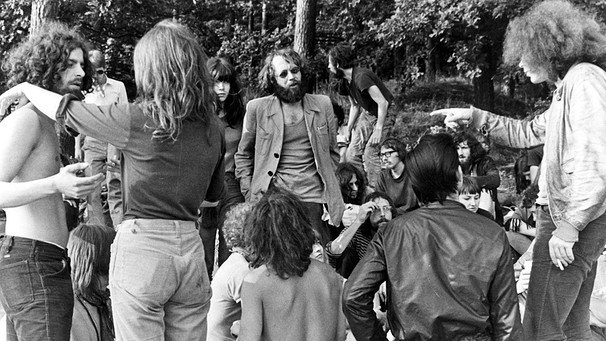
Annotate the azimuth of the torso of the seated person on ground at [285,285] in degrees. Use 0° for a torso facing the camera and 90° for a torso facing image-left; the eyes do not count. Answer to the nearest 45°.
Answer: approximately 180°

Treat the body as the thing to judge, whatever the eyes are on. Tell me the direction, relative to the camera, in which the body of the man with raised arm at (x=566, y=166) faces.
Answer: to the viewer's left

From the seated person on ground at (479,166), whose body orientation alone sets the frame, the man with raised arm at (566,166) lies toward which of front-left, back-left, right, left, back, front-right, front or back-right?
front-left

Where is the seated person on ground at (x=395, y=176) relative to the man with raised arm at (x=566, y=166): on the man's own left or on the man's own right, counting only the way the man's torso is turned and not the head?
on the man's own right

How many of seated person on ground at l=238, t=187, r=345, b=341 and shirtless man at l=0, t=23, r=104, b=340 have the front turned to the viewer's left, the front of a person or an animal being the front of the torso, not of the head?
0

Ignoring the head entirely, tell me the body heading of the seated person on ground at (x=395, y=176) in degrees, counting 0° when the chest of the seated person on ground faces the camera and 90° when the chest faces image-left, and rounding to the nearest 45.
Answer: approximately 45°

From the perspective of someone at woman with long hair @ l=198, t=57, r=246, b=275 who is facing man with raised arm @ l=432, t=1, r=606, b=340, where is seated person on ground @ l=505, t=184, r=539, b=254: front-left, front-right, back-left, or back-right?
front-left

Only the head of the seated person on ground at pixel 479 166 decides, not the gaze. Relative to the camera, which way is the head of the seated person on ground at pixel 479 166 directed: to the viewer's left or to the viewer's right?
to the viewer's left

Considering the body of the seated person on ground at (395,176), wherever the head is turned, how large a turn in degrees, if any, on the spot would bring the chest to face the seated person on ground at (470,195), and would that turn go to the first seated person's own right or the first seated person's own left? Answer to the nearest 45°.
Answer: approximately 90° to the first seated person's own left

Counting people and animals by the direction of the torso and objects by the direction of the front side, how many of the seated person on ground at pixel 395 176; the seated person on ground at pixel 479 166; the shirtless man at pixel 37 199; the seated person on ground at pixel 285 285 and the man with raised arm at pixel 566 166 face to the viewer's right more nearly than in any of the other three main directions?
1

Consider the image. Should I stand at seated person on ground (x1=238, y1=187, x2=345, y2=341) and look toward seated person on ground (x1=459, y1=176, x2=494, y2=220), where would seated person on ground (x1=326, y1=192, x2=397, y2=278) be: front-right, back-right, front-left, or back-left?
front-left

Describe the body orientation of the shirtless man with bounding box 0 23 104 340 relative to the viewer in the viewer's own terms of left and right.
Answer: facing to the right of the viewer

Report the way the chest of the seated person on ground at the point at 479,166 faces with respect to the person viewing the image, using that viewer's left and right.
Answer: facing the viewer and to the left of the viewer
